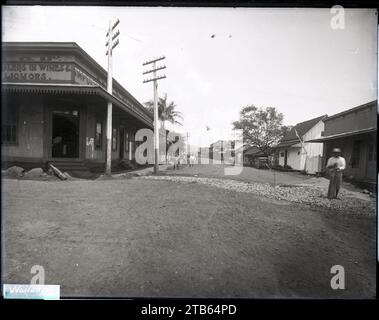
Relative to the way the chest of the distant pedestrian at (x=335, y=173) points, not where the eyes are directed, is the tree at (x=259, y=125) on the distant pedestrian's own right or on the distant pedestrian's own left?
on the distant pedestrian's own right

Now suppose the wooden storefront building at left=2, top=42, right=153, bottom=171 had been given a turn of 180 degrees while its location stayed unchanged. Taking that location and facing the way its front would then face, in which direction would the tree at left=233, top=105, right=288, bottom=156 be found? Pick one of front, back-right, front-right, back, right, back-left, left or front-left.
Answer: front-right

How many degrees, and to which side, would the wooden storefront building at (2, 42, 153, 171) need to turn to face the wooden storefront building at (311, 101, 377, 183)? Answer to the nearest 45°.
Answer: approximately 45° to its left

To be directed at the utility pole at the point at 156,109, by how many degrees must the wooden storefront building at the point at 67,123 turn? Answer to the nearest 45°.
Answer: approximately 45° to its left

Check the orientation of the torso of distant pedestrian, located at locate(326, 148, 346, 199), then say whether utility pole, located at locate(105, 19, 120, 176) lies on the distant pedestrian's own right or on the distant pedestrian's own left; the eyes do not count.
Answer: on the distant pedestrian's own right

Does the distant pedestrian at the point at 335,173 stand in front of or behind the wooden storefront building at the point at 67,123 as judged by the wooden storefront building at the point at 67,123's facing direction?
in front

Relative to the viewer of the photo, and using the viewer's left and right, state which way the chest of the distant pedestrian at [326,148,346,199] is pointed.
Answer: facing the viewer

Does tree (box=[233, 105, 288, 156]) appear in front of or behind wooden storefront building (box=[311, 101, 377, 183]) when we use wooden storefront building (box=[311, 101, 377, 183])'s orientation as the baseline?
in front
